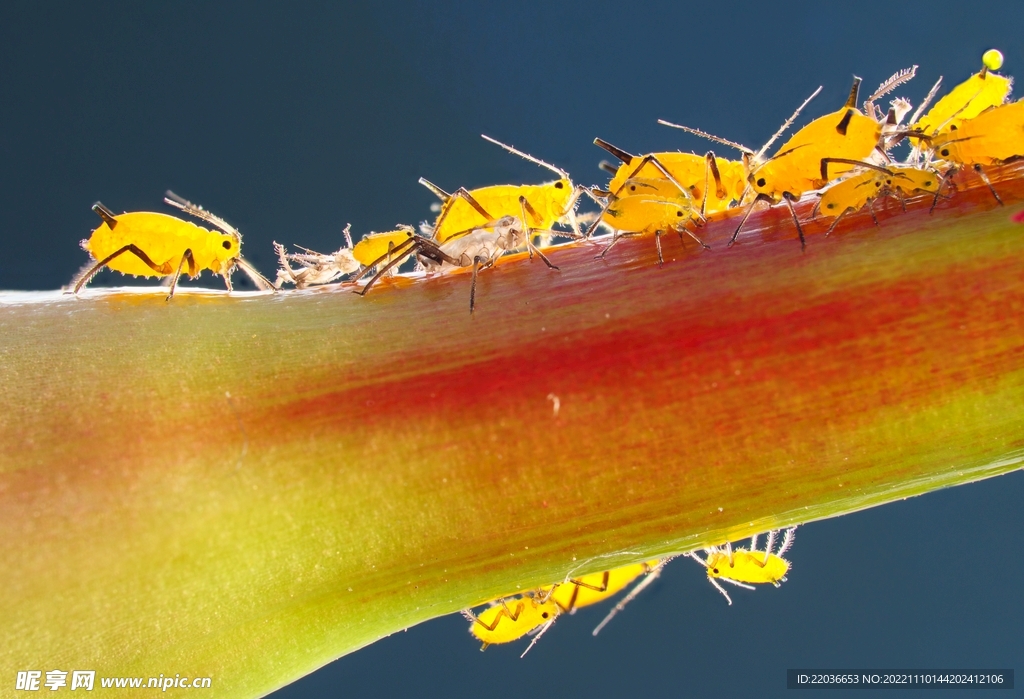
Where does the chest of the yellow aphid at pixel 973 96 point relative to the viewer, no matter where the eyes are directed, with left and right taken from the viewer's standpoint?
facing to the left of the viewer

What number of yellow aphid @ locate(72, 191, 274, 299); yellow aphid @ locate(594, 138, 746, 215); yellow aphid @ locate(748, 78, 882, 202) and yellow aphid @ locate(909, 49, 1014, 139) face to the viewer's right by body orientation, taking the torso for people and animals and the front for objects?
2

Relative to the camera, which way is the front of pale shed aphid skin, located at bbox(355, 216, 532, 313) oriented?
to the viewer's right

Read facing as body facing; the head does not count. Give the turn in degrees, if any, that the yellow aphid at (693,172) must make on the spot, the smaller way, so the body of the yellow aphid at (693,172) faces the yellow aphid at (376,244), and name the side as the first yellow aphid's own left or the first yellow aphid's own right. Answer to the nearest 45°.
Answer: approximately 180°

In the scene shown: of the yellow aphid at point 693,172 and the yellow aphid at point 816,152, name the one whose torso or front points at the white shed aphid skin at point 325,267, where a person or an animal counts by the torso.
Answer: the yellow aphid at point 816,152

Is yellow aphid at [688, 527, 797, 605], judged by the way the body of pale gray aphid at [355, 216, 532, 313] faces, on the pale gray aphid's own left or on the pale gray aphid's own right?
on the pale gray aphid's own left

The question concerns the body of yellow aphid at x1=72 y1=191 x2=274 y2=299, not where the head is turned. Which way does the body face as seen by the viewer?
to the viewer's right

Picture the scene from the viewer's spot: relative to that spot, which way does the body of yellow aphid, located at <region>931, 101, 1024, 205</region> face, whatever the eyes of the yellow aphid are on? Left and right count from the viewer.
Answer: facing to the left of the viewer

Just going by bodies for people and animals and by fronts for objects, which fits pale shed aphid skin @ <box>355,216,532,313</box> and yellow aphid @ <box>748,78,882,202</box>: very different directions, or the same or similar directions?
very different directions

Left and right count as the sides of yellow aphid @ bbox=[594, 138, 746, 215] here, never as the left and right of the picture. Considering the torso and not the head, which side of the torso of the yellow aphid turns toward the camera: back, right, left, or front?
right

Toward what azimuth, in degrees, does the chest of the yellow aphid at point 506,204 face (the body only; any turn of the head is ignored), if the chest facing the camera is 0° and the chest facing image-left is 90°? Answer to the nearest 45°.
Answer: approximately 270°

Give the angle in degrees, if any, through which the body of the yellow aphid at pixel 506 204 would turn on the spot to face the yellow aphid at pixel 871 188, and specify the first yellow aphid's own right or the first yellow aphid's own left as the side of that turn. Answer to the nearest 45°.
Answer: approximately 45° to the first yellow aphid's own right

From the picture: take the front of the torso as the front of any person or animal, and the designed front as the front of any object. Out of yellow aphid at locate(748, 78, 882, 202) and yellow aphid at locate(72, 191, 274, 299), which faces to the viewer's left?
yellow aphid at locate(748, 78, 882, 202)
